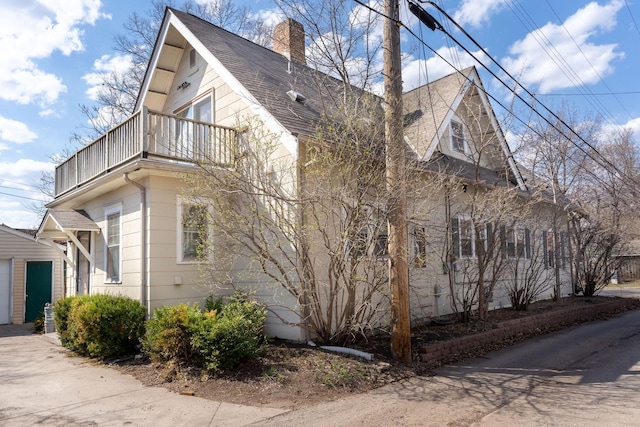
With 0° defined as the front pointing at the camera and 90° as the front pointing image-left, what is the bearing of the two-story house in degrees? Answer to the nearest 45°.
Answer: approximately 45°

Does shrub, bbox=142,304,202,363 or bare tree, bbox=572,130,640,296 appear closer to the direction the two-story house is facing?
the shrub

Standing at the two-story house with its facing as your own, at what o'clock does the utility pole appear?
The utility pole is roughly at 9 o'clock from the two-story house.

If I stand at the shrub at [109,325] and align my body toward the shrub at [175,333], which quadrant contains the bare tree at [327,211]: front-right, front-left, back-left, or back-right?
front-left

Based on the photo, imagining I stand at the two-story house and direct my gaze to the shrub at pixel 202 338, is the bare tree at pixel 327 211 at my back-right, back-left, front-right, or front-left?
front-left

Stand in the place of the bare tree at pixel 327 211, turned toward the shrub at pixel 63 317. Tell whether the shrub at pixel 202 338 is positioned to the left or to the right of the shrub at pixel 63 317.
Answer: left
